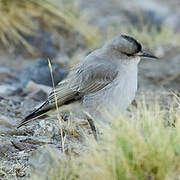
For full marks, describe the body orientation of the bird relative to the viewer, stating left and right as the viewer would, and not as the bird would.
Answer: facing to the right of the viewer

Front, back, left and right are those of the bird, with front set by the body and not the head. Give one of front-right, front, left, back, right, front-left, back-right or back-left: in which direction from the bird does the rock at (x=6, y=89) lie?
back-left
